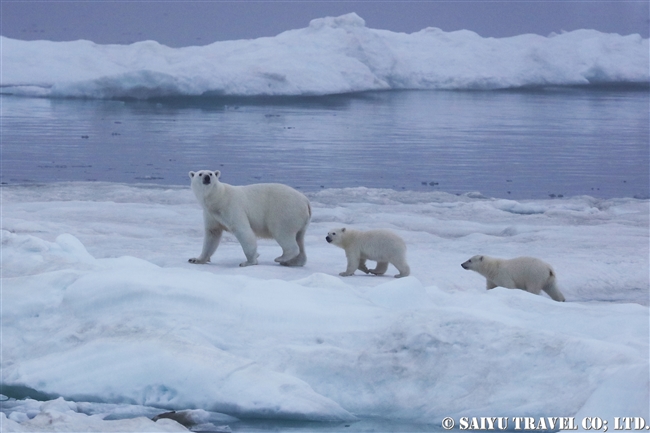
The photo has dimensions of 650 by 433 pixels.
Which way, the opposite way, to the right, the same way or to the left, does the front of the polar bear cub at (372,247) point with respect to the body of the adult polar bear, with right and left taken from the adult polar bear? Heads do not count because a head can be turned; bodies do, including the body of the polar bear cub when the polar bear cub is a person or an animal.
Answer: the same way

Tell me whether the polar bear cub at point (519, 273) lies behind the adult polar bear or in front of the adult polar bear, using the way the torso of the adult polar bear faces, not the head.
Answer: behind

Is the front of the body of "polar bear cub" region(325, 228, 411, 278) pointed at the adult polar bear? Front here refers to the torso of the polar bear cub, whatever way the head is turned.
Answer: yes

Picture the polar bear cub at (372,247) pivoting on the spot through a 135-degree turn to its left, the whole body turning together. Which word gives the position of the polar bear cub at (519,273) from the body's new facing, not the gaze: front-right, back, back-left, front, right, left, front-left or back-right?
front-left

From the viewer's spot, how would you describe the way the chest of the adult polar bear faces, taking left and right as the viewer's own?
facing to the left of the viewer

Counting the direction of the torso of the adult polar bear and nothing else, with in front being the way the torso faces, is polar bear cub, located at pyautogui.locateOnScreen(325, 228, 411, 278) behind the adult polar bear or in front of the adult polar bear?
behind

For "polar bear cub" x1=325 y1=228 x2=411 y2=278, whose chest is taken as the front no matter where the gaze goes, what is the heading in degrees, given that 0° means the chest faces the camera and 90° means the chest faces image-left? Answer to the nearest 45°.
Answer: approximately 90°
